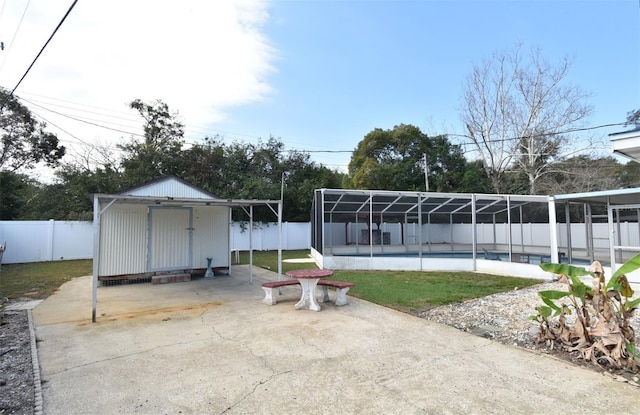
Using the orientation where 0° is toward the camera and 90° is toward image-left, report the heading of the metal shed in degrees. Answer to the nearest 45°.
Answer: approximately 0°

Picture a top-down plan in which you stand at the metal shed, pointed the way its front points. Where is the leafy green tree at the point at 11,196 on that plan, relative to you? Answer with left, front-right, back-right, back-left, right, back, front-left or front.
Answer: back-right

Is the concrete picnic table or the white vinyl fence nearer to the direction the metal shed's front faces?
the concrete picnic table

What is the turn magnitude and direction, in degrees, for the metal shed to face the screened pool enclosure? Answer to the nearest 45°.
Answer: approximately 90° to its left

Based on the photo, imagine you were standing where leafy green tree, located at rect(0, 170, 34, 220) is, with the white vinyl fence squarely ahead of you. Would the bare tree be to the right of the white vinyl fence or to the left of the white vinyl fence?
left

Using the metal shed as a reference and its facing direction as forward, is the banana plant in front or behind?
in front

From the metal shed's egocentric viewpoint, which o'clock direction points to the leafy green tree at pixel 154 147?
The leafy green tree is roughly at 6 o'clock from the metal shed.

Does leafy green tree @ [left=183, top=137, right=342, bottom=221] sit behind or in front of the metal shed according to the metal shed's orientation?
behind

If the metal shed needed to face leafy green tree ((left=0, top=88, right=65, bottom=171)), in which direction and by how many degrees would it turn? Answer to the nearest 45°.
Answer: approximately 135° to its right

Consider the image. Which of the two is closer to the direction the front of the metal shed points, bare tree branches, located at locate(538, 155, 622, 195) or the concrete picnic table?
the concrete picnic table

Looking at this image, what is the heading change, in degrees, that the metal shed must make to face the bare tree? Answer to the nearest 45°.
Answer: approximately 90° to its left

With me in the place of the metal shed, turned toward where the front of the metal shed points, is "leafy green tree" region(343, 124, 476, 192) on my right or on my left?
on my left

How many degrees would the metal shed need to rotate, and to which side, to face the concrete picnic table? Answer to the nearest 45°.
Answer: approximately 45° to its left
